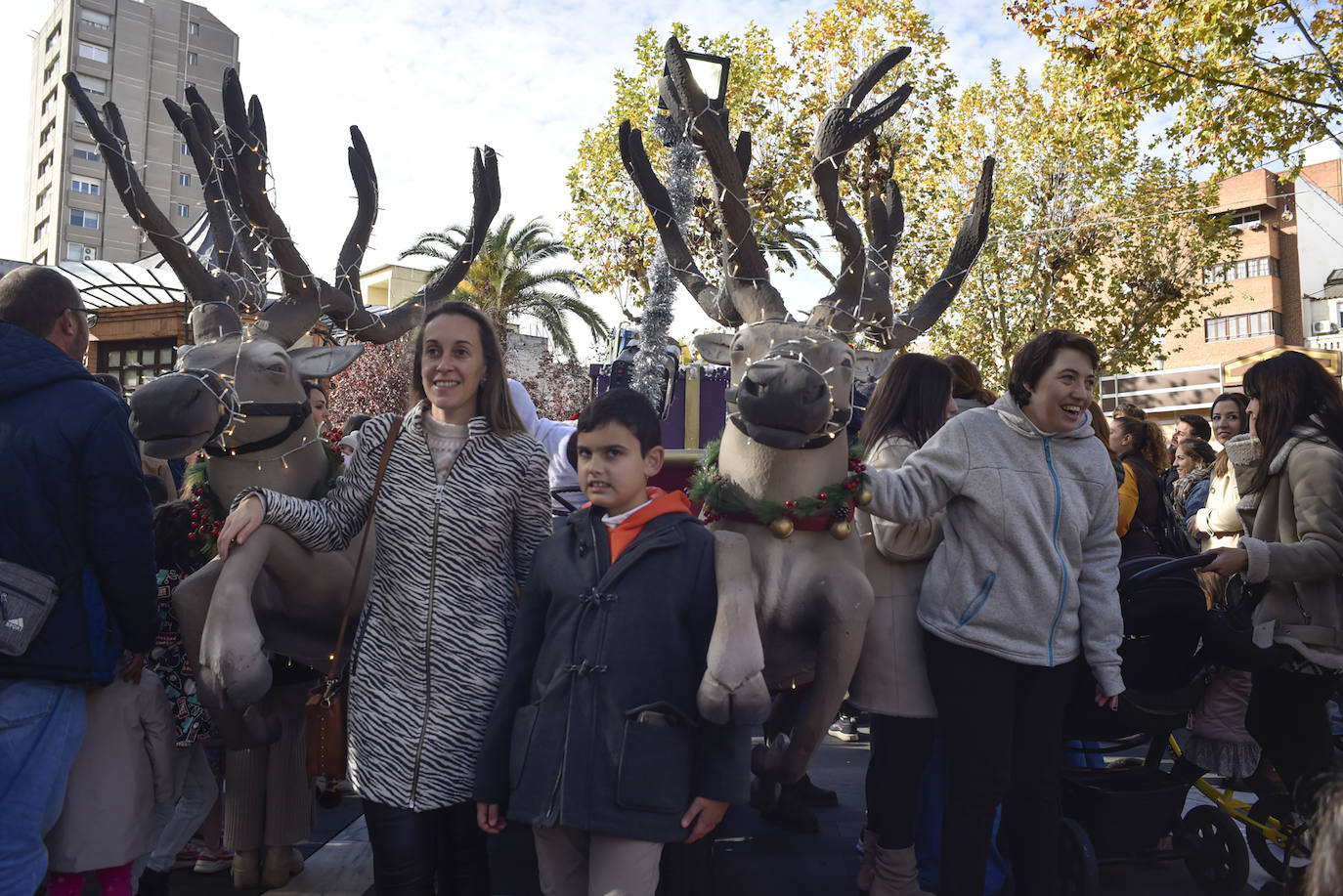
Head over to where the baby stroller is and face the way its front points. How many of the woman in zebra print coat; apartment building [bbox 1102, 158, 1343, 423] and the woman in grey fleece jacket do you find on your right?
1

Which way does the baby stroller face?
to the viewer's left

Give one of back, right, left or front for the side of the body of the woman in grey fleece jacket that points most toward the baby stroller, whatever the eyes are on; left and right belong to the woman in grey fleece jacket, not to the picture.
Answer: left

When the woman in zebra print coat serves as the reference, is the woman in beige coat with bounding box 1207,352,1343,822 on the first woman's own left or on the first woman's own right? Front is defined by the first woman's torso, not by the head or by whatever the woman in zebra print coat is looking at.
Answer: on the first woman's own left

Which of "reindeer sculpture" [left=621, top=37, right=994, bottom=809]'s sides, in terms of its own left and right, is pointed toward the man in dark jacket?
right

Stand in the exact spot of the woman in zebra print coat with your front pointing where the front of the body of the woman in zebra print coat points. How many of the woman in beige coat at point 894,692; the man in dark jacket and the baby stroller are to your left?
2

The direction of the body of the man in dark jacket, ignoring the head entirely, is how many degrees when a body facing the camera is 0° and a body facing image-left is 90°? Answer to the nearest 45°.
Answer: approximately 225°

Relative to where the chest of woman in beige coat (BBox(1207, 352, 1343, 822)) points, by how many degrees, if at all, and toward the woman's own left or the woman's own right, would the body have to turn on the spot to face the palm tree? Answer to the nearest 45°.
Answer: approximately 45° to the woman's own right

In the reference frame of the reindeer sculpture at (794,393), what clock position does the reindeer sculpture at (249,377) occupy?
the reindeer sculpture at (249,377) is roughly at 3 o'clock from the reindeer sculpture at (794,393).

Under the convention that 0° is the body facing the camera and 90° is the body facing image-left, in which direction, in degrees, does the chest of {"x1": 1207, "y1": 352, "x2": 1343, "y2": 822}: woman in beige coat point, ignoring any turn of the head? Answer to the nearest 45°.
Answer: approximately 90°

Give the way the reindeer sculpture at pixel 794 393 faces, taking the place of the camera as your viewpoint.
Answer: facing the viewer

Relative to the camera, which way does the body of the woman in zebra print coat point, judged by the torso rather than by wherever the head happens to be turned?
toward the camera

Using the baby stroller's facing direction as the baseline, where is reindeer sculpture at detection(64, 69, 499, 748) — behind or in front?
in front

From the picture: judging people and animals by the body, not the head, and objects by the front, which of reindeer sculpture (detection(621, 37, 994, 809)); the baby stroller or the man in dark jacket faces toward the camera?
the reindeer sculpture

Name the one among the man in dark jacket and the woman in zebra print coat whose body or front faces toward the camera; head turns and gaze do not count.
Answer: the woman in zebra print coat

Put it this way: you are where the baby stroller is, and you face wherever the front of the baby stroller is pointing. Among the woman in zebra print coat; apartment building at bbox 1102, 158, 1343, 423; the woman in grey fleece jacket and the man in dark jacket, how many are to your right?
1

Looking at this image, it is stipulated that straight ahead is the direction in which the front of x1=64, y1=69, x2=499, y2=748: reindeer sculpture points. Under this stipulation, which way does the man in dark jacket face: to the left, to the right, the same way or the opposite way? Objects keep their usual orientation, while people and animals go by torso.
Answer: the opposite way
